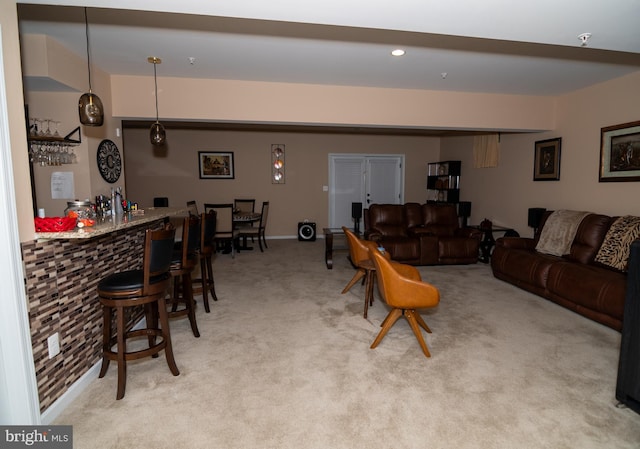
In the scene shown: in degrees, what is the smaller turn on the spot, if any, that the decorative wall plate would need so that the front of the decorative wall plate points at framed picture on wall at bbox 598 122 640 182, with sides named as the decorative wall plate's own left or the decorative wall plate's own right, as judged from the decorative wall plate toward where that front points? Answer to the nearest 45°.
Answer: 0° — it already faces it

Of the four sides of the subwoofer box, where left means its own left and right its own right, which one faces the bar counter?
front

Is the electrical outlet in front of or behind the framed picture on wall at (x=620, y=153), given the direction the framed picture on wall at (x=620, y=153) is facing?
in front

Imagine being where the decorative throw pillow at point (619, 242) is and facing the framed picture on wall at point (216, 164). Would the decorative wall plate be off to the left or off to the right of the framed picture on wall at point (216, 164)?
left

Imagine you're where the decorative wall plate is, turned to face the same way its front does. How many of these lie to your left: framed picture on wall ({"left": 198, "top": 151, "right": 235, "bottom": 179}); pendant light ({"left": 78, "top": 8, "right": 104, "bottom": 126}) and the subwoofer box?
2

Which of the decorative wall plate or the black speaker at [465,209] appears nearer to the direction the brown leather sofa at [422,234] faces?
the decorative wall plate

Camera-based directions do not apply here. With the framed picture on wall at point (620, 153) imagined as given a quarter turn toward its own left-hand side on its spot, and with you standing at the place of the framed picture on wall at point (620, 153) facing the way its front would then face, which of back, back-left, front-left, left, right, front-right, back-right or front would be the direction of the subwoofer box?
back-right

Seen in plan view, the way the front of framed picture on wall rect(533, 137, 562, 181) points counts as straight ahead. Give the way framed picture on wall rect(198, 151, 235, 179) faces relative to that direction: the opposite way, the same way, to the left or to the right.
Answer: to the left

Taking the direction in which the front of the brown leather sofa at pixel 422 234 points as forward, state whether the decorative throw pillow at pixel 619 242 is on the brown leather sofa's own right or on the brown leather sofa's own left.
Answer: on the brown leather sofa's own left

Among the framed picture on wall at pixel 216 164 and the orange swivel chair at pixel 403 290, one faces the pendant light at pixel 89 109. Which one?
the framed picture on wall

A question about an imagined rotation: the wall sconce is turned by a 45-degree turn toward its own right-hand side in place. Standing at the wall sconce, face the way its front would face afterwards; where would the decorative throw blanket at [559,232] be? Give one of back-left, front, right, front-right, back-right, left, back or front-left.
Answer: left

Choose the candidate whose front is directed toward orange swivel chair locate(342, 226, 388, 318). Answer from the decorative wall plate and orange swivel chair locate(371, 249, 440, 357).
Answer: the decorative wall plate

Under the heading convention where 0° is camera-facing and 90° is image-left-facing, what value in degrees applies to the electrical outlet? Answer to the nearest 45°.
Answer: approximately 315°
